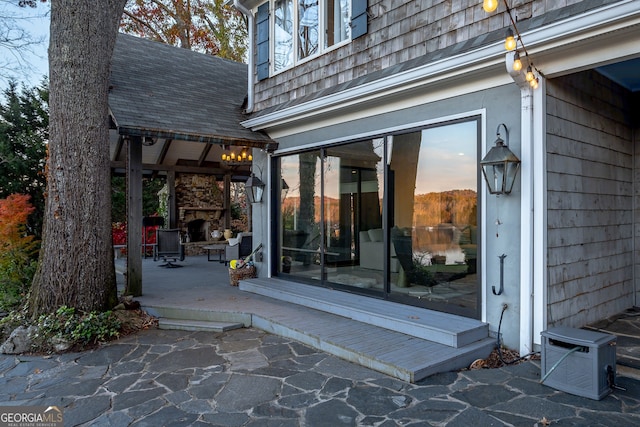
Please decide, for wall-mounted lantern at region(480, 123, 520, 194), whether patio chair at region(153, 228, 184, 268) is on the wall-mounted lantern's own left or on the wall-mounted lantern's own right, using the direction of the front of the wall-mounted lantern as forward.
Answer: on the wall-mounted lantern's own right

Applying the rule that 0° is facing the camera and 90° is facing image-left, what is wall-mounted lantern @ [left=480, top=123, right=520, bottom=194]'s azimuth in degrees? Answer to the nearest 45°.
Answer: approximately 45°

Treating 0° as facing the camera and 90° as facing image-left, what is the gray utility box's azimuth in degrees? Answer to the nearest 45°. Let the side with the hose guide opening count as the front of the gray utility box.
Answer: approximately 45°

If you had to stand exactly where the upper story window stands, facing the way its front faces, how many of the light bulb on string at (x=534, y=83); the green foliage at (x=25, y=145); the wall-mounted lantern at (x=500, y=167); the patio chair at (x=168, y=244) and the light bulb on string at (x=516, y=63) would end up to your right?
2

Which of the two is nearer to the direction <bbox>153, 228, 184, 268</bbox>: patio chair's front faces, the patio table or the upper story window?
the patio table

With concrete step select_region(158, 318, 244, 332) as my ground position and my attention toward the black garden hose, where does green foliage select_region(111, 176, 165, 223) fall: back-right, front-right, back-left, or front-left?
back-left

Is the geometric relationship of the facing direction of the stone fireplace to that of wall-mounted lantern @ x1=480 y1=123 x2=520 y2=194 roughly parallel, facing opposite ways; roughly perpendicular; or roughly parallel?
roughly perpendicular

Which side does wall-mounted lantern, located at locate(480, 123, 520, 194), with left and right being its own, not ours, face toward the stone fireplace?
right

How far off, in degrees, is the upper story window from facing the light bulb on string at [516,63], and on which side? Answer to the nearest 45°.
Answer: approximately 90° to its left

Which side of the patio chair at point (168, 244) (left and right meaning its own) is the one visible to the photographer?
back
